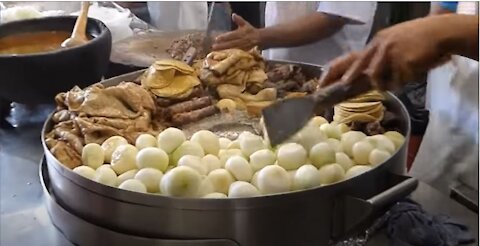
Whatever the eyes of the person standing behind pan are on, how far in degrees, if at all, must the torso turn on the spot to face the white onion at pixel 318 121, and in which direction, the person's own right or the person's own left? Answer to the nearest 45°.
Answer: approximately 45° to the person's own left

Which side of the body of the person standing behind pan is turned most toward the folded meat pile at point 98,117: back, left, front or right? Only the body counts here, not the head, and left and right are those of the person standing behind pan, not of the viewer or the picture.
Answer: front

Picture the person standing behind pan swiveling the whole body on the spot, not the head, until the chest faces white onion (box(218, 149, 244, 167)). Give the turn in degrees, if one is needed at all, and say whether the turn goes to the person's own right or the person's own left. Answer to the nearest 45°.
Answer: approximately 45° to the person's own left

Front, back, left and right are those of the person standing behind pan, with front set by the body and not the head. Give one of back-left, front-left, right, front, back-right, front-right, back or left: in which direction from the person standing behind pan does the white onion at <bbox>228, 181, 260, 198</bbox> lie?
front-left

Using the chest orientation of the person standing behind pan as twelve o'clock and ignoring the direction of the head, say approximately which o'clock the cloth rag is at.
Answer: The cloth rag is roughly at 10 o'clock from the person standing behind pan.

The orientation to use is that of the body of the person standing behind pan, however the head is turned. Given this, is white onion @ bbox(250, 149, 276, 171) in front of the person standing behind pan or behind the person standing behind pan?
in front

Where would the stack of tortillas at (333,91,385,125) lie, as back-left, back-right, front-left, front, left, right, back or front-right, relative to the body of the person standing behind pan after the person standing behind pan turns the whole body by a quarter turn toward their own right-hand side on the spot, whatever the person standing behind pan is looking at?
back-left

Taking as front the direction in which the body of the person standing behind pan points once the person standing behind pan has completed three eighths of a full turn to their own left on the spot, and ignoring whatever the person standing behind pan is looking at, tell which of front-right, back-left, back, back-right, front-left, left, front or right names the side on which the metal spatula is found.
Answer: right

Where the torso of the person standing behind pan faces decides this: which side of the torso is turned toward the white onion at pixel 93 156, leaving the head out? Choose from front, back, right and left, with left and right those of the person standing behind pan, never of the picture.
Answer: front

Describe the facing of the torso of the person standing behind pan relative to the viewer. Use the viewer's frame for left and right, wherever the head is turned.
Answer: facing the viewer and to the left of the viewer

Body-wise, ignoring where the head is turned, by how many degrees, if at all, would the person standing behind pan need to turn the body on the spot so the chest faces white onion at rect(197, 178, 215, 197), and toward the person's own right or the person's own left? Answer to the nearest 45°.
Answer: approximately 45° to the person's own left

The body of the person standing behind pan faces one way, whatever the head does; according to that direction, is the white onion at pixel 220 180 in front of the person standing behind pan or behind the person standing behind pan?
in front
